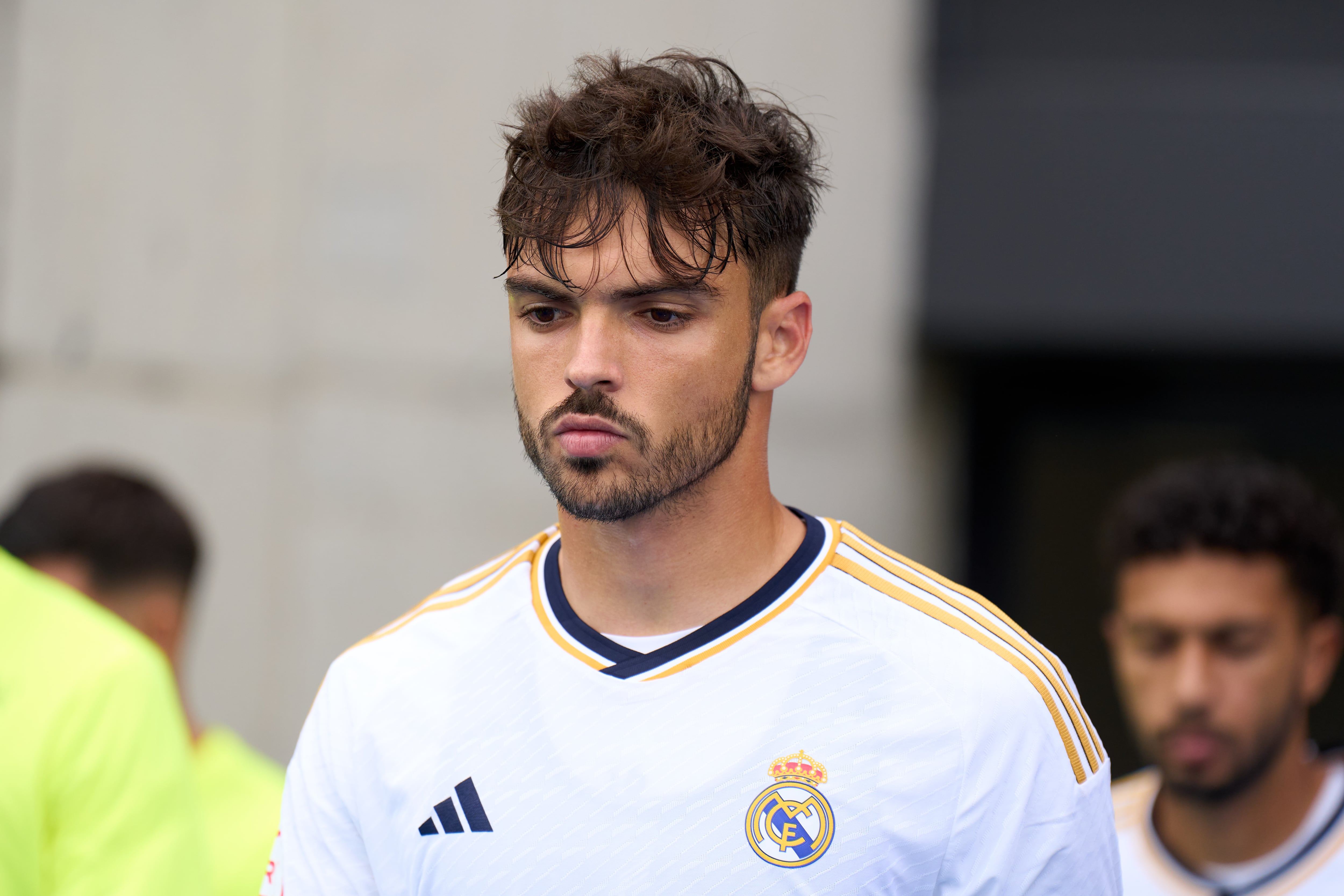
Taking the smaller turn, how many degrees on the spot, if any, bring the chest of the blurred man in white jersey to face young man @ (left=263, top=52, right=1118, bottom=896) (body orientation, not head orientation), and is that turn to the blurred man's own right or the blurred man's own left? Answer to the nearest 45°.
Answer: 0° — they already face them

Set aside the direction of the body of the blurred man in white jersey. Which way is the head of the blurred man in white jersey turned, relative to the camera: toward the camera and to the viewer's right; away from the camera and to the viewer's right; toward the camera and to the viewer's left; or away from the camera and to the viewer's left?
toward the camera and to the viewer's left

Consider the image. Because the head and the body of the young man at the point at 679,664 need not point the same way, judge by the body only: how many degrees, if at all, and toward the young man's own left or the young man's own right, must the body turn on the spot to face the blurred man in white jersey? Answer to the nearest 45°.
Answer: approximately 180°

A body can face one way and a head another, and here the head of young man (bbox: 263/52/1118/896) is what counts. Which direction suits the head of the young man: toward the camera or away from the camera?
toward the camera

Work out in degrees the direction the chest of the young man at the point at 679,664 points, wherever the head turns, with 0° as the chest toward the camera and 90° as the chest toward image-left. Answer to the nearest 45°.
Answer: approximately 45°

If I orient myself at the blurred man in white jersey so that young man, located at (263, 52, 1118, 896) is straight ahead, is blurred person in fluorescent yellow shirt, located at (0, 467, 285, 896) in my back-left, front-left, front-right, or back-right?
front-right

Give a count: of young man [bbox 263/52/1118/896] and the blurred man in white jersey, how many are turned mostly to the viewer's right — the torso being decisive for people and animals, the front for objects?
0

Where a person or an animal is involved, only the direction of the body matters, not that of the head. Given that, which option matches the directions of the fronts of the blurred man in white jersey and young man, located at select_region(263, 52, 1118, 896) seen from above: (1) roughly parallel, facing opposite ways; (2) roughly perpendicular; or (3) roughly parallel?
roughly parallel

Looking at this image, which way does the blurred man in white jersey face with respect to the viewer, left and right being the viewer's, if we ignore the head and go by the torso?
facing the viewer and to the left of the viewer
